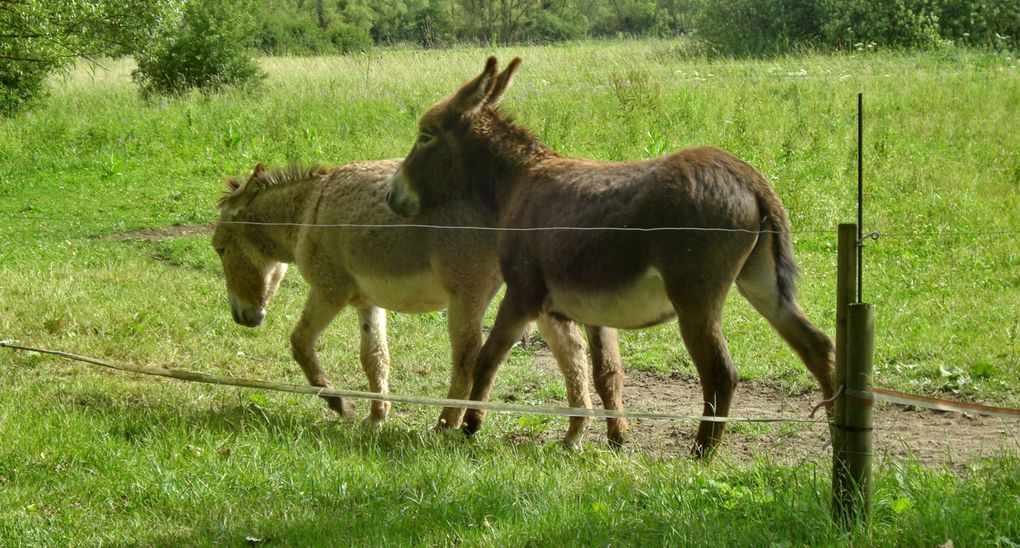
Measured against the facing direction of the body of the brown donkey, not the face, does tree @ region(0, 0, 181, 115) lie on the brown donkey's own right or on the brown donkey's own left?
on the brown donkey's own right

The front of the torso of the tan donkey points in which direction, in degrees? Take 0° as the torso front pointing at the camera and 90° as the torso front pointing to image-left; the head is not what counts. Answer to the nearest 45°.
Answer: approximately 90°

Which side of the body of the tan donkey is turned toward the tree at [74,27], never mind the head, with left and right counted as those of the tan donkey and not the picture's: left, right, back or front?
right

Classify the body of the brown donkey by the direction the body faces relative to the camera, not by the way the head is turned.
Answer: to the viewer's left

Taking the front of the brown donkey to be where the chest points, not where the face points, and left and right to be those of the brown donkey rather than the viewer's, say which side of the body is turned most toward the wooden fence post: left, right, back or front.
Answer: back

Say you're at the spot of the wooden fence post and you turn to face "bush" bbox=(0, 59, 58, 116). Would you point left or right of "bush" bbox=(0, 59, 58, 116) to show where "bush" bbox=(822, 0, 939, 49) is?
right

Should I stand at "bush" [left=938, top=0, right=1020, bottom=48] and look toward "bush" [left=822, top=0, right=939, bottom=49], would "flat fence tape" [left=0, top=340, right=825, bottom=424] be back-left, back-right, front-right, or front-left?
front-left

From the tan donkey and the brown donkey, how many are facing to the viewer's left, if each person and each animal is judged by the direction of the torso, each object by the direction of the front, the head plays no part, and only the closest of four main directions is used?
2

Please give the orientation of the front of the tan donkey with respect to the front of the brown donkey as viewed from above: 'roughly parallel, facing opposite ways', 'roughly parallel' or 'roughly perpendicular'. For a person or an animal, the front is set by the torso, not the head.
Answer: roughly parallel

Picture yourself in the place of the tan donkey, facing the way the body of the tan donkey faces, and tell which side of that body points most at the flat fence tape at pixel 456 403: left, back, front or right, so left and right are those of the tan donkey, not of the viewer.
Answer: left
